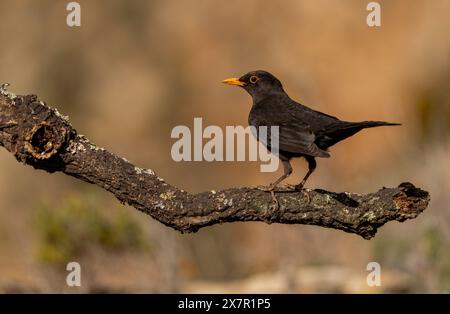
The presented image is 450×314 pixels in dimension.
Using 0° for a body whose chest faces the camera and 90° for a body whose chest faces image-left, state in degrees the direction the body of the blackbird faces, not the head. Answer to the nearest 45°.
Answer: approximately 90°

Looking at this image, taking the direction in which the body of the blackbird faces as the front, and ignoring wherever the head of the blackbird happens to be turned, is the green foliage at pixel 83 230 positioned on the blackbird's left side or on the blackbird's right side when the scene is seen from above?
on the blackbird's right side
